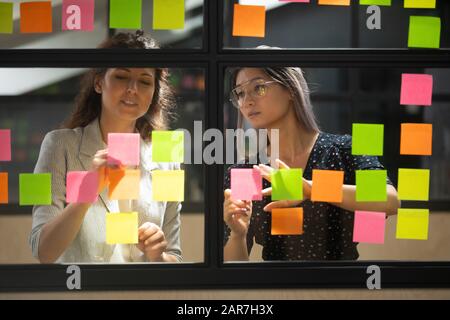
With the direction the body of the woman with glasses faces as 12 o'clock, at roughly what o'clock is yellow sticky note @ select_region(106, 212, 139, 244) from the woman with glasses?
The yellow sticky note is roughly at 1 o'clock from the woman with glasses.

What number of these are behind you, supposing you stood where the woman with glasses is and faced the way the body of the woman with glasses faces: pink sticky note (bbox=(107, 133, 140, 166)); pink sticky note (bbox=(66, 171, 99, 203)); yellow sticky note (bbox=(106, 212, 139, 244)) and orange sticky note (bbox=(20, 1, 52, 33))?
0

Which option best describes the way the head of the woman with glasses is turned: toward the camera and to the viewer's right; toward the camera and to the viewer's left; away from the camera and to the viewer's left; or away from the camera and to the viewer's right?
toward the camera and to the viewer's left

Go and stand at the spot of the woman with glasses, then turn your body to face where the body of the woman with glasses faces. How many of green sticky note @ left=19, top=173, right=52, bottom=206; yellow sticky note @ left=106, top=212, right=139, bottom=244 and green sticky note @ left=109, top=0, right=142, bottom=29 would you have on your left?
0

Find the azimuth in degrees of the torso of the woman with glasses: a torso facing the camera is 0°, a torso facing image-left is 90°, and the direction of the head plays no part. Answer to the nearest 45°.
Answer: approximately 45°

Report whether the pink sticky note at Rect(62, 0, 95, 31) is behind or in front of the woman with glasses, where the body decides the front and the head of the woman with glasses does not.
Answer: in front

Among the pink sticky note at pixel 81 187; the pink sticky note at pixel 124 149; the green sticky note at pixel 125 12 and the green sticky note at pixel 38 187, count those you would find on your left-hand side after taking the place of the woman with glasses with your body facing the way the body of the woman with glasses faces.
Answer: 0
